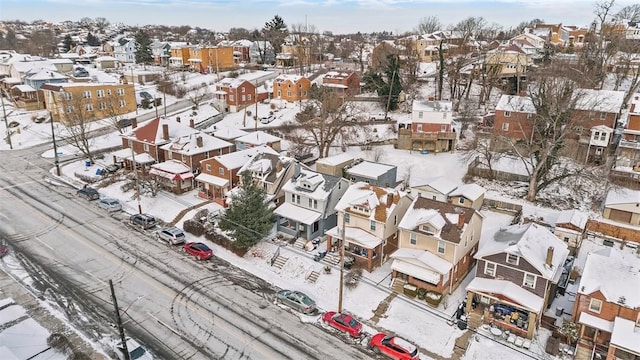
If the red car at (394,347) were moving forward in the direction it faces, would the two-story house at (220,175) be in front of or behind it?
in front

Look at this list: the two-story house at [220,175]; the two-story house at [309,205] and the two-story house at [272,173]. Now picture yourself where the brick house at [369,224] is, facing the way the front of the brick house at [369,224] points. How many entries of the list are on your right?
3

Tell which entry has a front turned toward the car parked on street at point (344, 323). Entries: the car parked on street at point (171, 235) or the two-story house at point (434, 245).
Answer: the two-story house

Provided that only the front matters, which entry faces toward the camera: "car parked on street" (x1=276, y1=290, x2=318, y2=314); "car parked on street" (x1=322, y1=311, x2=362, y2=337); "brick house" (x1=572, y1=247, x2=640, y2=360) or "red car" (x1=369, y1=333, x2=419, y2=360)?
the brick house

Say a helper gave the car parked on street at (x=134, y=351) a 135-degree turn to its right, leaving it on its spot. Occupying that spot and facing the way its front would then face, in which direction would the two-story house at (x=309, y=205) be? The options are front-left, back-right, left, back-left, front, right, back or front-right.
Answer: back-right

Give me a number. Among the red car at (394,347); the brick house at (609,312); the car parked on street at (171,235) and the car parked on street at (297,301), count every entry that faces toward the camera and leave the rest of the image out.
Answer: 1

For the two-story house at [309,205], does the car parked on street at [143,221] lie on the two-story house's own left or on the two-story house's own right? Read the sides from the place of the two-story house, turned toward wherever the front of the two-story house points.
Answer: on the two-story house's own right

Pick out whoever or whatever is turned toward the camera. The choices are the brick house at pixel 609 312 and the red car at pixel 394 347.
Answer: the brick house

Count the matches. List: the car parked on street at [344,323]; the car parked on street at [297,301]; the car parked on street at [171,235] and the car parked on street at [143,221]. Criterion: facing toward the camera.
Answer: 0

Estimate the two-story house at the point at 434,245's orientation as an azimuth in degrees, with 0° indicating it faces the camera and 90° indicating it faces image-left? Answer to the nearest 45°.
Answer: approximately 45°

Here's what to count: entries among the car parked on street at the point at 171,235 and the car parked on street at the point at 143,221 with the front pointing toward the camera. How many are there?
0

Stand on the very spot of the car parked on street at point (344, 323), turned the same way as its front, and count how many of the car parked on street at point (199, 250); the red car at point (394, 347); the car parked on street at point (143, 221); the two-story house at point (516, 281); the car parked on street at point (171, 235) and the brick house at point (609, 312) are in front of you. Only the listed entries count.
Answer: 3

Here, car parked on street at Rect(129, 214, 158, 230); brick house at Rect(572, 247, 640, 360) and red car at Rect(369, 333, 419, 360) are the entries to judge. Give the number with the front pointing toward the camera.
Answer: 1

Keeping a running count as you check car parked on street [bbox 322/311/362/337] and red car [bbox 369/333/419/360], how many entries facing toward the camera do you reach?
0

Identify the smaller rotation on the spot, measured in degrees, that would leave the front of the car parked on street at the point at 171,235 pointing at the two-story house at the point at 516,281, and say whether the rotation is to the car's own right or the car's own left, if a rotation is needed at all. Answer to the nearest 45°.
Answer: approximately 180°

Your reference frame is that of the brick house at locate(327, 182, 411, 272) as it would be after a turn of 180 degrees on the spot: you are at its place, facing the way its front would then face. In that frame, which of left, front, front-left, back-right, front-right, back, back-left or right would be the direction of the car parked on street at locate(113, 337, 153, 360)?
back

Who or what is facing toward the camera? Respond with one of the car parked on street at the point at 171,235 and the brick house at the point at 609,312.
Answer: the brick house

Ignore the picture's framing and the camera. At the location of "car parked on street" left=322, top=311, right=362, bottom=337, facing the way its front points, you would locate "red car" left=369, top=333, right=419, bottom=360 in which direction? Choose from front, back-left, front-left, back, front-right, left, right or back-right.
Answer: back

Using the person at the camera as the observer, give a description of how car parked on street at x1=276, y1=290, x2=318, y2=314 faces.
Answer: facing away from the viewer and to the left of the viewer

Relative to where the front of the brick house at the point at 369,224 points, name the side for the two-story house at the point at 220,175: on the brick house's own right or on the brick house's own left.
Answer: on the brick house's own right

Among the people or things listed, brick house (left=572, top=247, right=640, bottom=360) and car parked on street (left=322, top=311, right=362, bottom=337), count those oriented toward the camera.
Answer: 1

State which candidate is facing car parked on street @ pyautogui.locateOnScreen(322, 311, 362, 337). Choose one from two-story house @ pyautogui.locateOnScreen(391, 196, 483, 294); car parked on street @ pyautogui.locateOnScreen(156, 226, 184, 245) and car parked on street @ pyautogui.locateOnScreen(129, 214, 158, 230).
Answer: the two-story house

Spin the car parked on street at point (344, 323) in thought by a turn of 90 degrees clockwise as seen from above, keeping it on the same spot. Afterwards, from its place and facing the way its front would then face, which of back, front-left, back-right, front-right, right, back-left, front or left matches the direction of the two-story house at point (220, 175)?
left

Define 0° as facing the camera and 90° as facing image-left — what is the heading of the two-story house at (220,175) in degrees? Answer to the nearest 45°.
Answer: approximately 45°

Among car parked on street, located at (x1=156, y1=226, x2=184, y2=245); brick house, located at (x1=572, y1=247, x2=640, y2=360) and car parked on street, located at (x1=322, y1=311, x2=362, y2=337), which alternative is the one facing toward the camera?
the brick house
